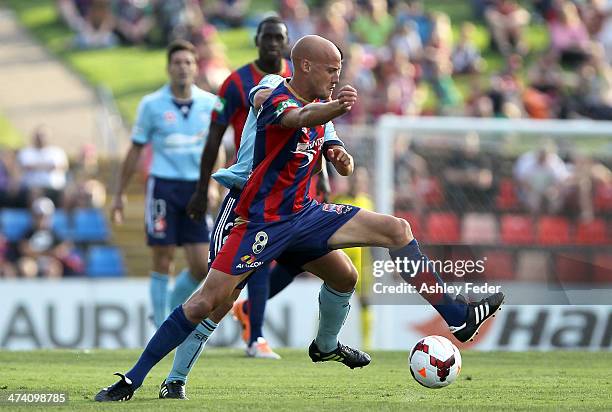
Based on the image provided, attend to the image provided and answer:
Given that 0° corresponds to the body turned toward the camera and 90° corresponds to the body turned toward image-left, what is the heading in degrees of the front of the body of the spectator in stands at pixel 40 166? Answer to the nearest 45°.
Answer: approximately 0°

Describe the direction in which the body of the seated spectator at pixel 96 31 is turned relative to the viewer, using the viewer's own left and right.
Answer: facing the viewer

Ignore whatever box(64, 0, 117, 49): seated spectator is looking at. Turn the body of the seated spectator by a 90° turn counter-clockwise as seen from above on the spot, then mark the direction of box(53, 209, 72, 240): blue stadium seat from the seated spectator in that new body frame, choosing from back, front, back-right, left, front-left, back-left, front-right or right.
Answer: right

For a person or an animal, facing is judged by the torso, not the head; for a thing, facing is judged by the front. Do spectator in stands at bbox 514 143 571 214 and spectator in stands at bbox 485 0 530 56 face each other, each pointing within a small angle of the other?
no

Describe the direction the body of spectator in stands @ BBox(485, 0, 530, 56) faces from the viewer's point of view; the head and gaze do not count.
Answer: toward the camera

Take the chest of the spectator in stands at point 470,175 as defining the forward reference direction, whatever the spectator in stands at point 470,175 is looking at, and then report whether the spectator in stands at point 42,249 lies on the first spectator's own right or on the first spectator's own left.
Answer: on the first spectator's own right

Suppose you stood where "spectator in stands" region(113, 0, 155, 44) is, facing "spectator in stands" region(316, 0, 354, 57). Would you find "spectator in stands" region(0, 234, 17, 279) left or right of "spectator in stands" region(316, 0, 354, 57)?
right

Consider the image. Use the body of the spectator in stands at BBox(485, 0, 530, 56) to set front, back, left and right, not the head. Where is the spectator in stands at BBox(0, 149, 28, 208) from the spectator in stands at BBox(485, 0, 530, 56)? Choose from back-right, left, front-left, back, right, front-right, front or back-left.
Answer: front-right

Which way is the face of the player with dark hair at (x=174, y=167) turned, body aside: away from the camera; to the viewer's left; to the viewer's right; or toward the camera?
toward the camera

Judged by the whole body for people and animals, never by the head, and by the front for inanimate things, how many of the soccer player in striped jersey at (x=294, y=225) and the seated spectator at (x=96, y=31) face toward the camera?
1

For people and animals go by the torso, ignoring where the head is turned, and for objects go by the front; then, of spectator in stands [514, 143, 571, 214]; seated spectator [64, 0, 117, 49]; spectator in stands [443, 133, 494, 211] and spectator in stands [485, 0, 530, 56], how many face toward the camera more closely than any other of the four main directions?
4

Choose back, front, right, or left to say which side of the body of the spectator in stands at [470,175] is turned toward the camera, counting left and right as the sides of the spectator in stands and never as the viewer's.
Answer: front

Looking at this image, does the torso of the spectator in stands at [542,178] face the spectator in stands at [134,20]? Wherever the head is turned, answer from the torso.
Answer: no

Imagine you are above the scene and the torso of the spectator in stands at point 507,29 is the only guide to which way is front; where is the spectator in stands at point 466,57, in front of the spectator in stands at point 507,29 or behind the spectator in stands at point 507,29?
in front

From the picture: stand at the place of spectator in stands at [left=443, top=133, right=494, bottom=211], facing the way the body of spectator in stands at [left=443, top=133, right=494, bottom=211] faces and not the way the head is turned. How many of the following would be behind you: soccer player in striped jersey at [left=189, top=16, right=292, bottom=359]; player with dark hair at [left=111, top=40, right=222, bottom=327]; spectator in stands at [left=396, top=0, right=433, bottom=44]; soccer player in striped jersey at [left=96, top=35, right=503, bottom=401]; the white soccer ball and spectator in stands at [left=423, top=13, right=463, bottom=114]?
2

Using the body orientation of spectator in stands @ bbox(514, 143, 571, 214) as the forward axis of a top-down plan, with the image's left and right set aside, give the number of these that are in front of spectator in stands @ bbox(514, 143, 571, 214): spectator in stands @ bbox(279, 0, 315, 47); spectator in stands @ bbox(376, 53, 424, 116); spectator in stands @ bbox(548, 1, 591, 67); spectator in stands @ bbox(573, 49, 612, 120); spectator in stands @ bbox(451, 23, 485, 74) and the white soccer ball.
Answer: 1

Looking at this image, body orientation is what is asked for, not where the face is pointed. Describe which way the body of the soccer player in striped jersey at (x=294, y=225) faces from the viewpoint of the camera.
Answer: to the viewer's right

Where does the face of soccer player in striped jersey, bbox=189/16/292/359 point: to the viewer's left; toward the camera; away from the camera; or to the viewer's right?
toward the camera

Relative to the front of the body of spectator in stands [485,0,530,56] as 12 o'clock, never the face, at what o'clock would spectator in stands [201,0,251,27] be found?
spectator in stands [201,0,251,27] is roughly at 3 o'clock from spectator in stands [485,0,530,56].
